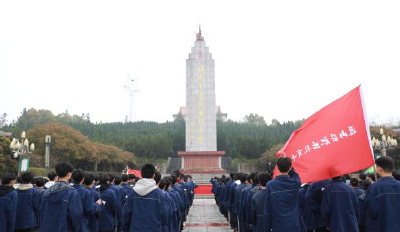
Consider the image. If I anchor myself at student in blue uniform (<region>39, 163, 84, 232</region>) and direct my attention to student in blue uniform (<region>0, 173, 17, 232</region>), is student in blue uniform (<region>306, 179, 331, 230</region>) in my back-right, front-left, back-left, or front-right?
back-right

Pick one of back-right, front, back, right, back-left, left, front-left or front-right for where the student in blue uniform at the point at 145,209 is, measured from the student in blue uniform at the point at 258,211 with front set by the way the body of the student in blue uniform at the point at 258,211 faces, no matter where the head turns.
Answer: back-left

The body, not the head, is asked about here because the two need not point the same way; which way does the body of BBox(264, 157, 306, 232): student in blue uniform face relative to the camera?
away from the camera

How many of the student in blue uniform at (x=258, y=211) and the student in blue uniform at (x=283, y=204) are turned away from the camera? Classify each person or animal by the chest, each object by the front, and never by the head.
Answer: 2

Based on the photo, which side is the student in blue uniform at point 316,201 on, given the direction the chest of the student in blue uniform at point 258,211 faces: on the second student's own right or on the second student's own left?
on the second student's own right

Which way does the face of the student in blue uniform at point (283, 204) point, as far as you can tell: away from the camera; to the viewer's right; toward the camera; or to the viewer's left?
away from the camera

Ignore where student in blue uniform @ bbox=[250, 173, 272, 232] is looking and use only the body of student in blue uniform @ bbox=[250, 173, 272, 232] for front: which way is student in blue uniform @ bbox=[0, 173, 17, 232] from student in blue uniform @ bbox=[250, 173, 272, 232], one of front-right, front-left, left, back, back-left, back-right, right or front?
left

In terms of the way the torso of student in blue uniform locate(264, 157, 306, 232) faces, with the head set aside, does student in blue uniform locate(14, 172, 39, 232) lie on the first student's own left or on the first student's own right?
on the first student's own left

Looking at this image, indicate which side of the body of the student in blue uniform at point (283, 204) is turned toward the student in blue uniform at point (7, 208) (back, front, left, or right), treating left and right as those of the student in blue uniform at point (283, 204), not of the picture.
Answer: left

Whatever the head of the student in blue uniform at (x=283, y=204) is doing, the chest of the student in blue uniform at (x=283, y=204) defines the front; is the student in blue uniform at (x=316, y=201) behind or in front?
in front

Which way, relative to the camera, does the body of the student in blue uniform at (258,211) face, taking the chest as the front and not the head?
away from the camera
